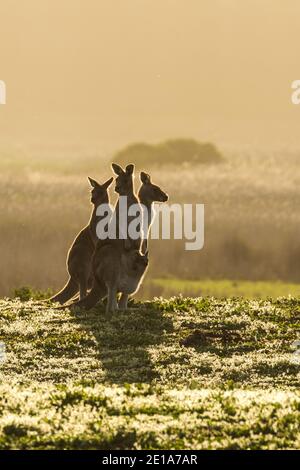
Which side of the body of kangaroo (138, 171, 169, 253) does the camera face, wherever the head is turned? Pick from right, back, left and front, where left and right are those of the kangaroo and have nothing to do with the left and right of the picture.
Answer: right

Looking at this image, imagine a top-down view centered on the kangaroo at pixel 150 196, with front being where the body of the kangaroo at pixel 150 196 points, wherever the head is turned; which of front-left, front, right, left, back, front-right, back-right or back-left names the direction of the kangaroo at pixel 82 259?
back-left

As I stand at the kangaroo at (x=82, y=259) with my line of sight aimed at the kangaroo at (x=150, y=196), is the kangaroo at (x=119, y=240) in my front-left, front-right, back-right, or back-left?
front-right
